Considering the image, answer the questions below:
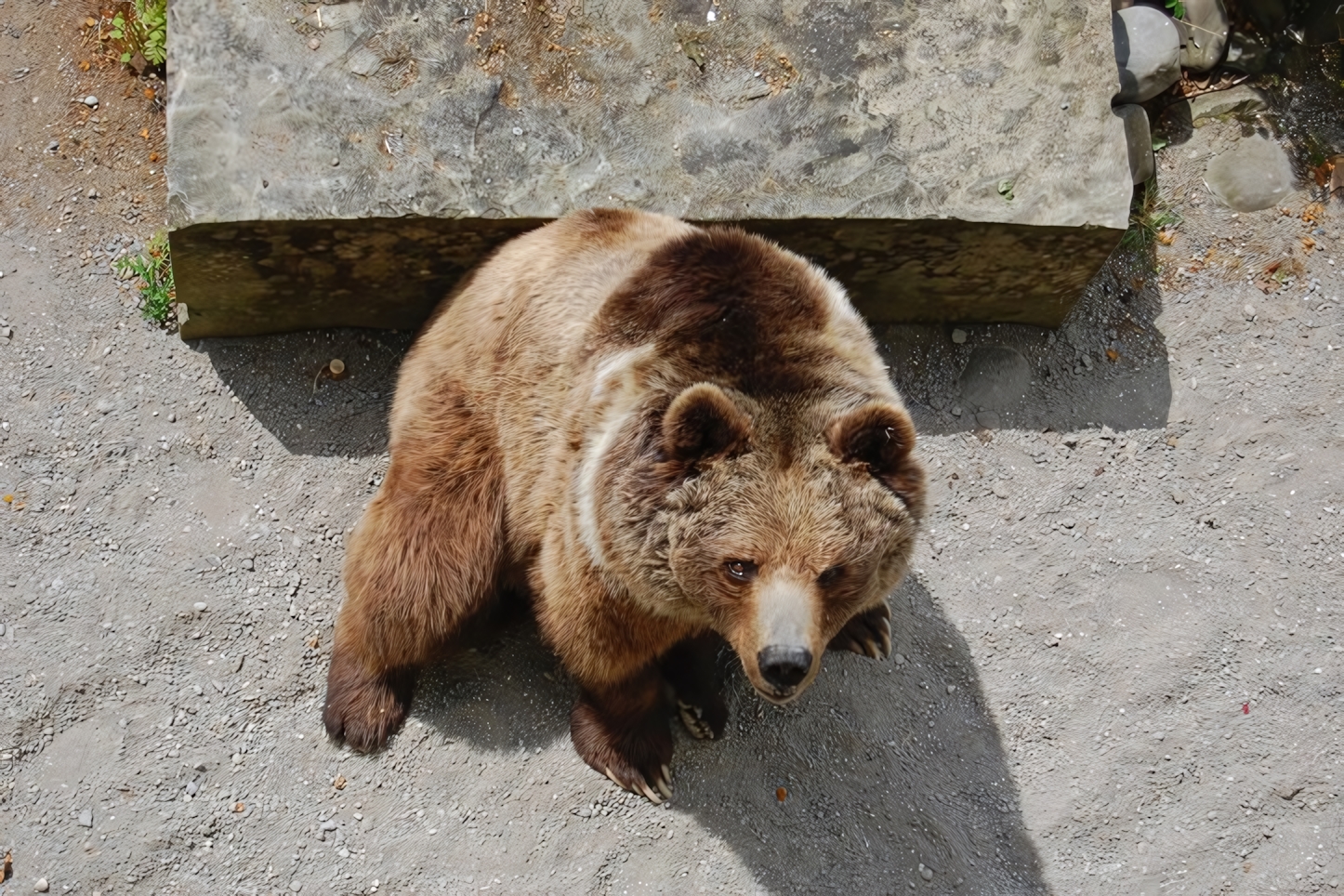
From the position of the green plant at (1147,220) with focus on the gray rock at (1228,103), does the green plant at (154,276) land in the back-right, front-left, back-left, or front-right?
back-left

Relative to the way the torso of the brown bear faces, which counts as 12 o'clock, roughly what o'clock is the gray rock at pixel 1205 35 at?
The gray rock is roughly at 9 o'clock from the brown bear.

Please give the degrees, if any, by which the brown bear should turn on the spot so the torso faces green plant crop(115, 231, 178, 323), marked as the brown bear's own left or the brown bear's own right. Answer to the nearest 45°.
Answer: approximately 180°

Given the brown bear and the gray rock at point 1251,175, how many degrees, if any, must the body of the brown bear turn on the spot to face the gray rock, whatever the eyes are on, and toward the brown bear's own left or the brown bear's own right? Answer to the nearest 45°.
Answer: approximately 90° to the brown bear's own left

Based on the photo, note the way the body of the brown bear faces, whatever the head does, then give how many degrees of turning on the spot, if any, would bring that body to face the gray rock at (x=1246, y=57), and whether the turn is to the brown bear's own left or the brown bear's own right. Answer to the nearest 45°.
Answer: approximately 90° to the brown bear's own left

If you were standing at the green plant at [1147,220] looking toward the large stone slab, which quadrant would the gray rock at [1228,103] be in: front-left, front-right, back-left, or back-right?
back-right

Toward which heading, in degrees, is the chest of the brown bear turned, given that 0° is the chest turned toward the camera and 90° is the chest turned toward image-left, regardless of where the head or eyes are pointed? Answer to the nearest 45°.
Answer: approximately 315°

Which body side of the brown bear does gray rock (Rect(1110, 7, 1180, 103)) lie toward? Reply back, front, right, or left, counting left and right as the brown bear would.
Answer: left

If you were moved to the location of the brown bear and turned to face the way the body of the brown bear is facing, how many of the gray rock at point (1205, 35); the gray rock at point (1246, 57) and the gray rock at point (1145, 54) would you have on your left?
3

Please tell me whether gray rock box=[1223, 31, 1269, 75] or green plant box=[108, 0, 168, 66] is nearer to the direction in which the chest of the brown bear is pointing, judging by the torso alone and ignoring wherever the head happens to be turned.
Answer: the gray rock

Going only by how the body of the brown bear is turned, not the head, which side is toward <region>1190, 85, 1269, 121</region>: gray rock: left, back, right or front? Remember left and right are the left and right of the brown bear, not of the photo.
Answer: left
